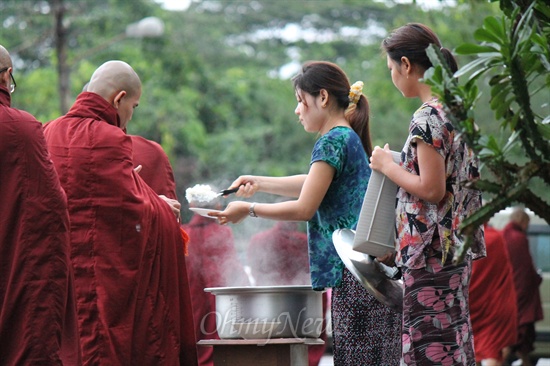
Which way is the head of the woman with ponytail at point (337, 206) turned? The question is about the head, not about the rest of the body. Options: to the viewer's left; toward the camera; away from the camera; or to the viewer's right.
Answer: to the viewer's left

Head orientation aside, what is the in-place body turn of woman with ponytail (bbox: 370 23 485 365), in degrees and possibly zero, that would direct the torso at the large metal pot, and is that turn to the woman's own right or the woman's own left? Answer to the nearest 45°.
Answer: approximately 45° to the woman's own right

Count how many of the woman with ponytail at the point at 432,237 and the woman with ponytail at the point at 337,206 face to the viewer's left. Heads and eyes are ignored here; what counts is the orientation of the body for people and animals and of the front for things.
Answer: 2

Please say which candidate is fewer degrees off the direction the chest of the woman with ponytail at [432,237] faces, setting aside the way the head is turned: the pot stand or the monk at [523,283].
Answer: the pot stand

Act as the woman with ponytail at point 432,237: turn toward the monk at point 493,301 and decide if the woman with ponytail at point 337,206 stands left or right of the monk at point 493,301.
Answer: left

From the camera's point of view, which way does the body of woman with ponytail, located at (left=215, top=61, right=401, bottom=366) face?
to the viewer's left

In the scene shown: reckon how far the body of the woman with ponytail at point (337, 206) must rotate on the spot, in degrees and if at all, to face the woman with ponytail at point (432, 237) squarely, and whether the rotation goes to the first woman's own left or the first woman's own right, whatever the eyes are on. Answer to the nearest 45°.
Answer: approximately 135° to the first woman's own left

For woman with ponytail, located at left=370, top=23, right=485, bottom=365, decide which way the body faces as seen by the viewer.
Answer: to the viewer's left
